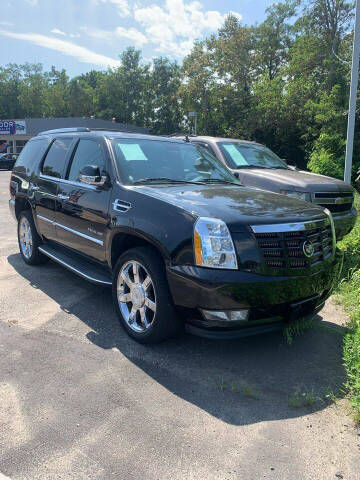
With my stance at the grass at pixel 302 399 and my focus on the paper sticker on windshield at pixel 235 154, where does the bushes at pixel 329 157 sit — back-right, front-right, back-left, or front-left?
front-right

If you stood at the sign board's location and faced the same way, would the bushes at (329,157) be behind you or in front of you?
in front

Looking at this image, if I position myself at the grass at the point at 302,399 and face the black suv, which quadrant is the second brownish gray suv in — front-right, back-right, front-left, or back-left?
front-right

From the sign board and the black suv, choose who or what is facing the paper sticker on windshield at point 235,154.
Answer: the sign board

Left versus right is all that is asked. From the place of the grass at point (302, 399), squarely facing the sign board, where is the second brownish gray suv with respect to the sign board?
right

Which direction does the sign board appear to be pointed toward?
toward the camera

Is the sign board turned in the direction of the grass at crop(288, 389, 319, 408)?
yes

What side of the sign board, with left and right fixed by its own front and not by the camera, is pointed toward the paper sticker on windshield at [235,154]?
front

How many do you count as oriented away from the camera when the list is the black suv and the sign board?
0

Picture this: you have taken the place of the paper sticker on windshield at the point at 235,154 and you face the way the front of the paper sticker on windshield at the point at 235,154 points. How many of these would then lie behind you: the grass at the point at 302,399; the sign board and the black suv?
1
